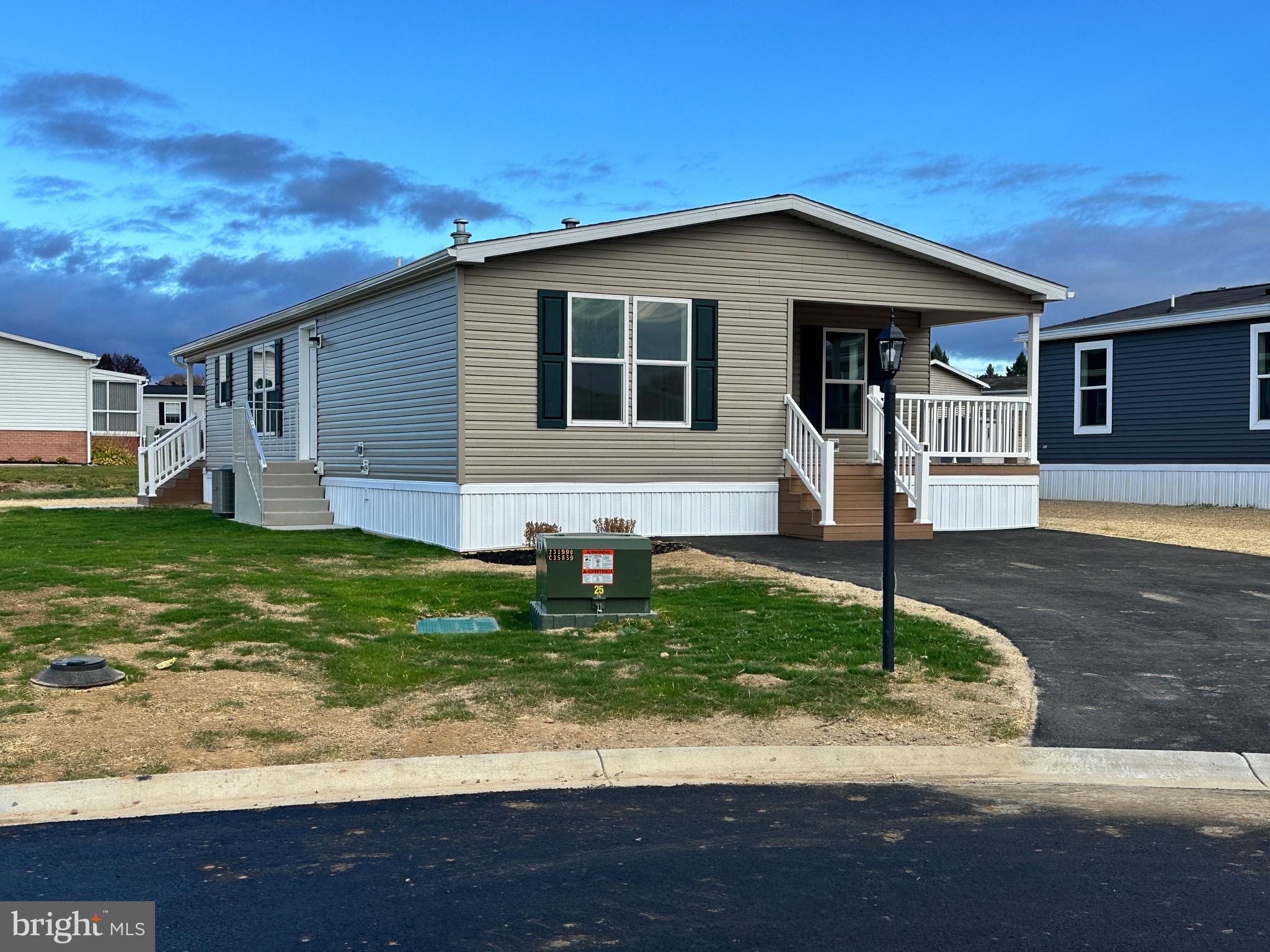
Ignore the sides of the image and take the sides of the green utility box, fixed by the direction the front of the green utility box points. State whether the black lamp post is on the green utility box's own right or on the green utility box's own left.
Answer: on the green utility box's own left

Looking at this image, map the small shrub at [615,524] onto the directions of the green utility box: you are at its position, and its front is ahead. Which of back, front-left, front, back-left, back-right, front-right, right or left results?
back

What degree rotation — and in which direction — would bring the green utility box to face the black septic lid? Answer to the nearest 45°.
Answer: approximately 45° to its right

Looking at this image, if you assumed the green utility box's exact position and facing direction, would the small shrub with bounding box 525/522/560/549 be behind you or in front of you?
behind

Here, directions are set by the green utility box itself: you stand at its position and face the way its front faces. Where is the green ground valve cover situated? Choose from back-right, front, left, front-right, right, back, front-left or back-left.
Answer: right

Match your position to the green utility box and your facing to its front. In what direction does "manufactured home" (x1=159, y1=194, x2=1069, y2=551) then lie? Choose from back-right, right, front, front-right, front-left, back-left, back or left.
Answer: back

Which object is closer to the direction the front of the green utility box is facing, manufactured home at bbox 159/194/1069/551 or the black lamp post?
the black lamp post

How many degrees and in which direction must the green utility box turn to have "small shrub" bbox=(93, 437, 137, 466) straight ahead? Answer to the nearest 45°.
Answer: approximately 135° to its right

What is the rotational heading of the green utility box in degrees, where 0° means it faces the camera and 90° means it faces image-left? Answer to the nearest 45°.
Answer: approximately 0°
